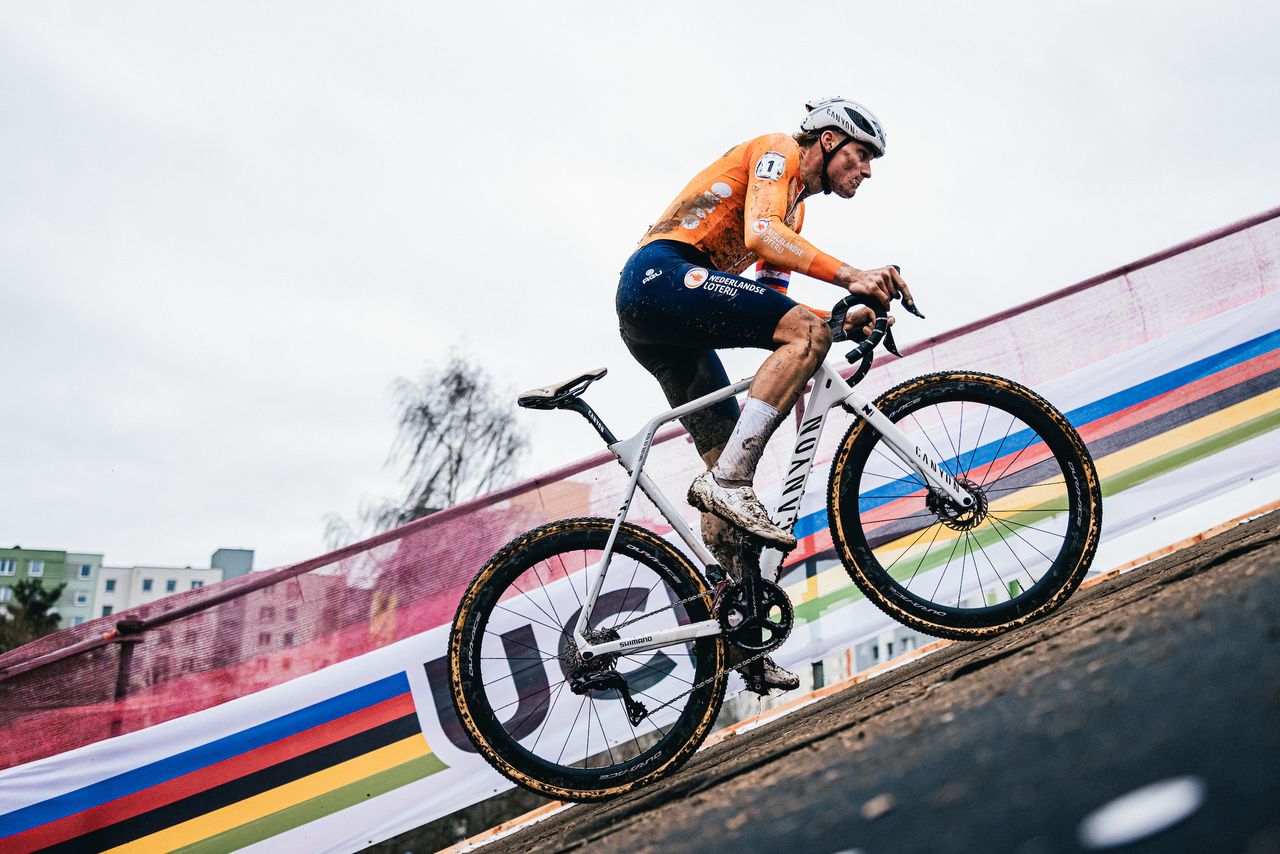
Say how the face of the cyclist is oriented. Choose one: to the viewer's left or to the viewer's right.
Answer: to the viewer's right

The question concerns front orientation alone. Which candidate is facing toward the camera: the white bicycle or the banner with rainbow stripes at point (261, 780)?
the banner with rainbow stripes

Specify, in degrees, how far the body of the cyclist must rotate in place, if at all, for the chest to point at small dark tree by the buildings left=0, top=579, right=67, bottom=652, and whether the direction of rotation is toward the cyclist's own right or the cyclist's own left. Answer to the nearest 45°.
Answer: approximately 135° to the cyclist's own left

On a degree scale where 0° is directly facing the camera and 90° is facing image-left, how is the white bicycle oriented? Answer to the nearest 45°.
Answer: approximately 270°

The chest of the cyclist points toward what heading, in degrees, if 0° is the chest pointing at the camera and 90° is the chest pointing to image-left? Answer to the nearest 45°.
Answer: approximately 270°

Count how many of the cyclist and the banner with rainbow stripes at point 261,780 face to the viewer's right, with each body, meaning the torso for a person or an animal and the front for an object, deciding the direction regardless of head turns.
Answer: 1

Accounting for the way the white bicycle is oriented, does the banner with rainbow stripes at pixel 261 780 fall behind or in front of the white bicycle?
behind

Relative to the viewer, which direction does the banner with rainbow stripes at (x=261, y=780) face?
toward the camera

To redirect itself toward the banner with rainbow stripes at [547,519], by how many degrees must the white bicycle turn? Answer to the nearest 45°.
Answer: approximately 135° to its left

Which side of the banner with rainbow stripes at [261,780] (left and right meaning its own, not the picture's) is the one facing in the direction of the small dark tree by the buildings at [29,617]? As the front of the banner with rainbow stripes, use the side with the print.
back

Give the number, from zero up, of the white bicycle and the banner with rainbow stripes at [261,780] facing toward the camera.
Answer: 1

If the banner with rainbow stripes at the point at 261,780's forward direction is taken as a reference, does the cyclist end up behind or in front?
in front
